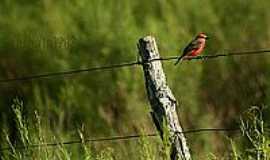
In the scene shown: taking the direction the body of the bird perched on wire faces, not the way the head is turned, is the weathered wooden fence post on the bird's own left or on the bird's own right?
on the bird's own right

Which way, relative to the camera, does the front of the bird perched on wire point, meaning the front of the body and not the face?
to the viewer's right
